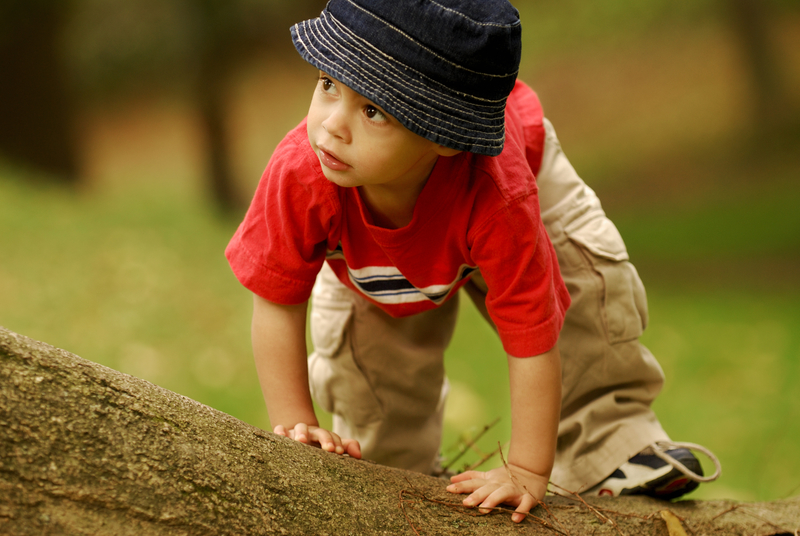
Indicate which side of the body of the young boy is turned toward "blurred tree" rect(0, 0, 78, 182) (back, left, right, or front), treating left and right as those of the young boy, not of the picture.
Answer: right

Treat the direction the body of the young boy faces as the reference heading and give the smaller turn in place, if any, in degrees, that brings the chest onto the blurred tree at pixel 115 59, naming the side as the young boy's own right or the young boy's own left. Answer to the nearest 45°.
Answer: approximately 90° to the young boy's own right

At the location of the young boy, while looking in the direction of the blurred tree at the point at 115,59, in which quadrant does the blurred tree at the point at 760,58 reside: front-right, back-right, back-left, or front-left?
front-right

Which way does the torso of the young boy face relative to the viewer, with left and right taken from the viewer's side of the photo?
facing the viewer and to the left of the viewer

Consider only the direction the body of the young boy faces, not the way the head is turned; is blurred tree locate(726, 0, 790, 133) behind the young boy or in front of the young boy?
behind

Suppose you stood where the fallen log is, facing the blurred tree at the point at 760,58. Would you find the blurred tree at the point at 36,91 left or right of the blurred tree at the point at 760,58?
left
